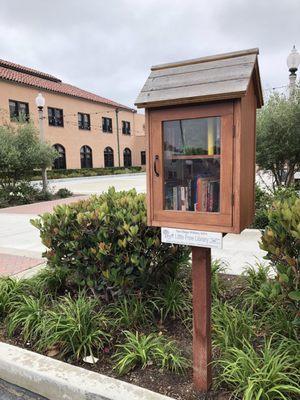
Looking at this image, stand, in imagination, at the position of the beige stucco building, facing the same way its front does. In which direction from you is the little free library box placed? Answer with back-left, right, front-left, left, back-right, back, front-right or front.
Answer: front-right

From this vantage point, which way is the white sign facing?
toward the camera

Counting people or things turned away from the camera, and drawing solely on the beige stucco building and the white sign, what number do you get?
0

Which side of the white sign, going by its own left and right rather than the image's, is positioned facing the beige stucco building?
back

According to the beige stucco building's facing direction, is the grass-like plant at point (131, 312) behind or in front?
in front

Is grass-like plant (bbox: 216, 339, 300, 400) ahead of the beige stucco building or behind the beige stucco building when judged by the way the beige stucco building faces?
ahead

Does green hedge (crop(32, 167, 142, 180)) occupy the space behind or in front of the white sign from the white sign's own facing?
behind

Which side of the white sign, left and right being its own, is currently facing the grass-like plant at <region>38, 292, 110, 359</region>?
right

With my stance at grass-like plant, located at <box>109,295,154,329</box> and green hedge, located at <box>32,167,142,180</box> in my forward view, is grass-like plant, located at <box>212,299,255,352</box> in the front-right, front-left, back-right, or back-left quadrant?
back-right

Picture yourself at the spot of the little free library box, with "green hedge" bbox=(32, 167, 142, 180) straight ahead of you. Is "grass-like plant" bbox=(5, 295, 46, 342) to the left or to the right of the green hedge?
left
